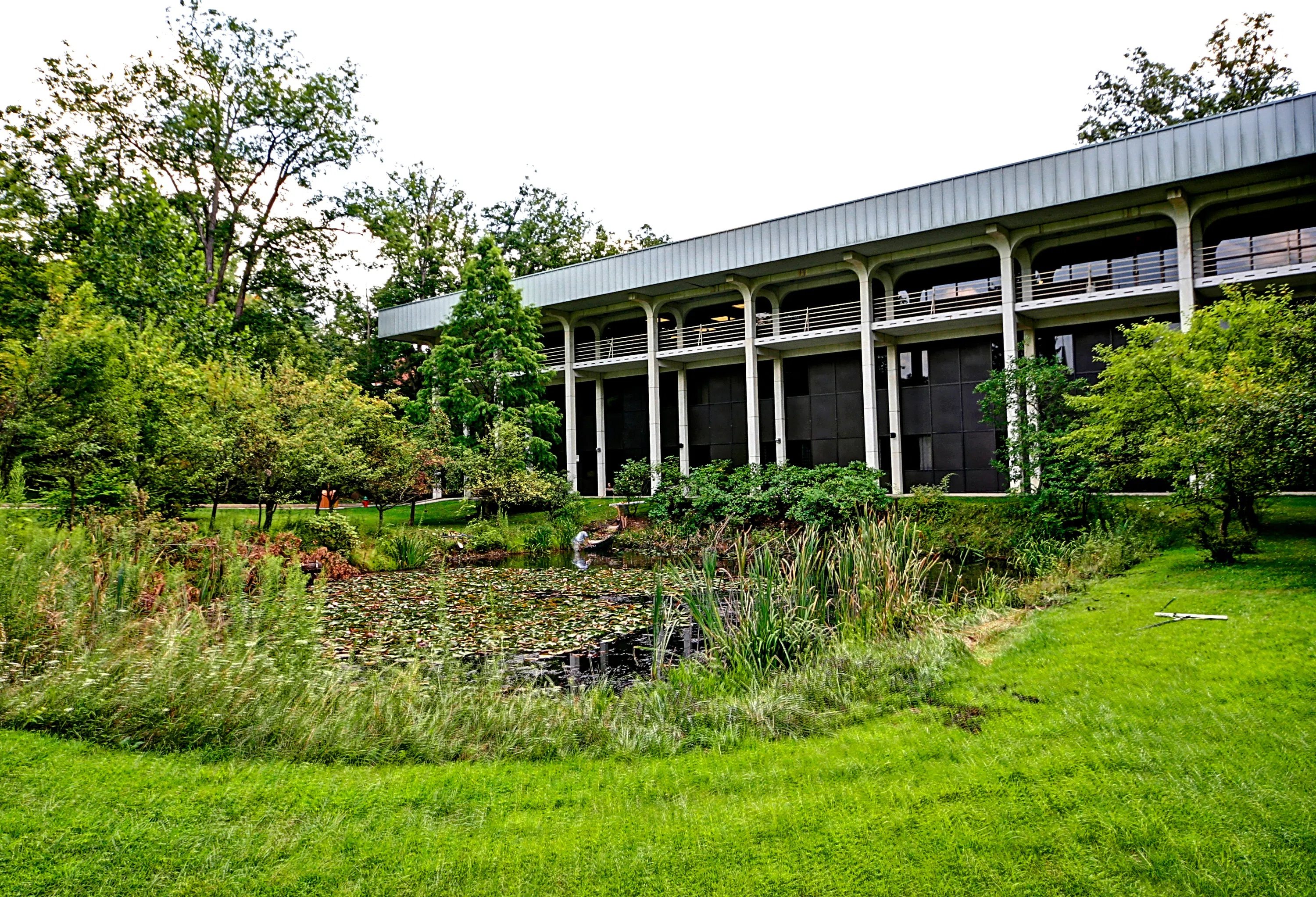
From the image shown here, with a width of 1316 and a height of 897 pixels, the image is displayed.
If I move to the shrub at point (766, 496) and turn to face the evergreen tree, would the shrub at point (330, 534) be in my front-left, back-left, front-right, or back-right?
front-left

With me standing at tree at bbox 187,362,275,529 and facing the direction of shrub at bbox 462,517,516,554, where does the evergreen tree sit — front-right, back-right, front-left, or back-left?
front-left

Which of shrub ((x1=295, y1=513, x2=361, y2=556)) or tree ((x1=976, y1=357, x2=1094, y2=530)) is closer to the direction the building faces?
the shrub

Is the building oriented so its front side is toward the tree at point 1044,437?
no

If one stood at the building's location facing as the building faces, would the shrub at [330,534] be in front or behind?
in front

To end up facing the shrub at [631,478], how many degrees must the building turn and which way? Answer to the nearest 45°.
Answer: approximately 45° to its right

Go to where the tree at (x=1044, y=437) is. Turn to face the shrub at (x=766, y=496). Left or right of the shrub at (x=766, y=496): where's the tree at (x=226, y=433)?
left

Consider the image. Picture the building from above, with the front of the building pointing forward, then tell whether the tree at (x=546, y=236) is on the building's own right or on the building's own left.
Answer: on the building's own right

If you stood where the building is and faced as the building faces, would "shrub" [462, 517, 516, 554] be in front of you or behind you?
in front

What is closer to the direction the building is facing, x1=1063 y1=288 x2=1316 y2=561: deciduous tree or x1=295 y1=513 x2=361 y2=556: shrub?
the shrub
